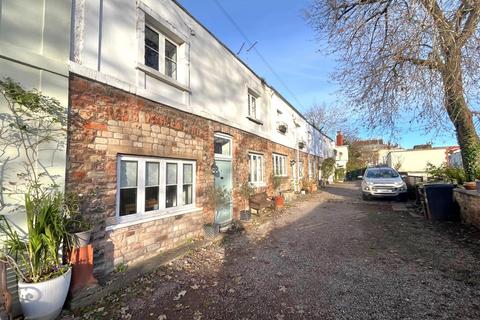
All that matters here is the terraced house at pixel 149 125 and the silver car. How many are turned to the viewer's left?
0

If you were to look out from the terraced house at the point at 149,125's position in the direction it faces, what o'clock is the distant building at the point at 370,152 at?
The distant building is roughly at 9 o'clock from the terraced house.

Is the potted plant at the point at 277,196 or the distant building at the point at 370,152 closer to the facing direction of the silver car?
the potted plant

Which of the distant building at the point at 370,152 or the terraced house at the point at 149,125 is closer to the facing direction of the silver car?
the terraced house

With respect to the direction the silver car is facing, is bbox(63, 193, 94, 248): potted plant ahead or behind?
ahead

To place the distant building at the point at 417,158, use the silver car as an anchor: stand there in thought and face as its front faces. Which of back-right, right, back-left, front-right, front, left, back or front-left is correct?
back

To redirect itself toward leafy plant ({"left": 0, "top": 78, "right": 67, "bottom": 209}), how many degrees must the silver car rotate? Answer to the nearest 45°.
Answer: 0° — it already faces it

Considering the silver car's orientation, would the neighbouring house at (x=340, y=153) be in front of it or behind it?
behind

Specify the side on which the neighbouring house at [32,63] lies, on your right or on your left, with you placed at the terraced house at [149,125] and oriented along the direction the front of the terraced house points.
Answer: on your right

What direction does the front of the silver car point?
toward the camera

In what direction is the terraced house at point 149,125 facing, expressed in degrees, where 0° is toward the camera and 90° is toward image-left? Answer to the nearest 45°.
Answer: approximately 315°

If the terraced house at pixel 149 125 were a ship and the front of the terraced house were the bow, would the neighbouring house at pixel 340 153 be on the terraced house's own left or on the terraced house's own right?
on the terraced house's own left

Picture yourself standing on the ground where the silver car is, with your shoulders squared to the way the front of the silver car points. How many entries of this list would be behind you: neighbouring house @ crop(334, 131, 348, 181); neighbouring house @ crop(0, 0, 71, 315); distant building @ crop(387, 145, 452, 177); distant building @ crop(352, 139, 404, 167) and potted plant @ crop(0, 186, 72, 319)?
3

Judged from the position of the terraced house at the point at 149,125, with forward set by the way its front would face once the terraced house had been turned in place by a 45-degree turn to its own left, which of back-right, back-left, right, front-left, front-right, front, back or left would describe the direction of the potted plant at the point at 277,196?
front-left

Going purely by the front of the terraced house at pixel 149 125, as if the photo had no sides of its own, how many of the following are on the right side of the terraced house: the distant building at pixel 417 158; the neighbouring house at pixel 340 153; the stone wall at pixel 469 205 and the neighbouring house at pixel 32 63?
1

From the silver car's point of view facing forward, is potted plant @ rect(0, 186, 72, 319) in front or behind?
in front

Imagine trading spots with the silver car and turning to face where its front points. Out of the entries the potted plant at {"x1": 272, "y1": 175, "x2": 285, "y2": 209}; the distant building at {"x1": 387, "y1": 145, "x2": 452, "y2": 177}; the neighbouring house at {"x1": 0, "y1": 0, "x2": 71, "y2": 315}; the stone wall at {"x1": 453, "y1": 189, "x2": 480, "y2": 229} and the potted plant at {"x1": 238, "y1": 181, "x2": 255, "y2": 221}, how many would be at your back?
1

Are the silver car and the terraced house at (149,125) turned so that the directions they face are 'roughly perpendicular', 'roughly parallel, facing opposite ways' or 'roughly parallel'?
roughly perpendicular

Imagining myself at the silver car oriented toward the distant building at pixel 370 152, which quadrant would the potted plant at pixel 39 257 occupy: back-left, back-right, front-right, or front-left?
back-left
